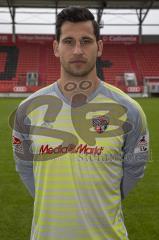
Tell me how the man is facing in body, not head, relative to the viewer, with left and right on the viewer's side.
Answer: facing the viewer
